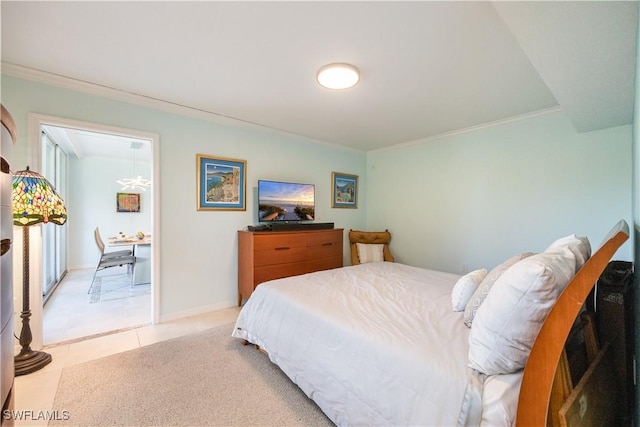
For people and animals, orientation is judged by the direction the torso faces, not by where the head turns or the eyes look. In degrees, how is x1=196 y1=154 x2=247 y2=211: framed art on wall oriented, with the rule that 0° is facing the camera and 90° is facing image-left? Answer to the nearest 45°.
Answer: approximately 315°

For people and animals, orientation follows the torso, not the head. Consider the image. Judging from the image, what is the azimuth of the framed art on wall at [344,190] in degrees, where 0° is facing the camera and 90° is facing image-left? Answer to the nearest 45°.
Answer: approximately 315°

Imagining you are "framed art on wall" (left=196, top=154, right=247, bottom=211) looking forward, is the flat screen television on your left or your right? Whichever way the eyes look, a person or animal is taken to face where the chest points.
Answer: on your left

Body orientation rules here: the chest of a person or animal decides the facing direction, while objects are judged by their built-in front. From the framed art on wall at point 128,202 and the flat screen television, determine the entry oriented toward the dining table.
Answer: the framed art on wall

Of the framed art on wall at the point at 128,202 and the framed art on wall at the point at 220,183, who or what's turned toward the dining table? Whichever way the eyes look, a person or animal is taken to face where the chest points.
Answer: the framed art on wall at the point at 128,202

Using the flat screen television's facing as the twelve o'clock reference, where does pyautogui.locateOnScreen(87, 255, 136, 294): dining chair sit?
The dining chair is roughly at 5 o'clock from the flat screen television.

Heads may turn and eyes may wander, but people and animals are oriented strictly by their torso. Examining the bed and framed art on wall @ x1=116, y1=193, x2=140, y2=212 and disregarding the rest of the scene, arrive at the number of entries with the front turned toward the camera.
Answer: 1
